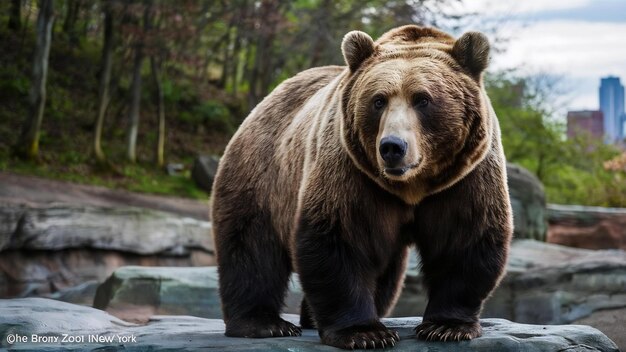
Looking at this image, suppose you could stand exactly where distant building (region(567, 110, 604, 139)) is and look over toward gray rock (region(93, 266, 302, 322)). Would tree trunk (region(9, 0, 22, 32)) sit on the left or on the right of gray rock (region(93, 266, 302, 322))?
right

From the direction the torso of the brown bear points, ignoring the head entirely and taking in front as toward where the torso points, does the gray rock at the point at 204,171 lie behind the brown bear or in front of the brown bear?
behind

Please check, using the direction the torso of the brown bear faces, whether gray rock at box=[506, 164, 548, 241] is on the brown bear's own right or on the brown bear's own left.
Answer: on the brown bear's own left

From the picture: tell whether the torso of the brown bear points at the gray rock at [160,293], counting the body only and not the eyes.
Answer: no

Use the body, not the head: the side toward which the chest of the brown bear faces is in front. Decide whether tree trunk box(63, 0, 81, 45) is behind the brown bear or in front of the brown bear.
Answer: behind

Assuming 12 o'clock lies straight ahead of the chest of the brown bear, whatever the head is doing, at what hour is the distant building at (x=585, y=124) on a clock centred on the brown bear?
The distant building is roughly at 8 o'clock from the brown bear.

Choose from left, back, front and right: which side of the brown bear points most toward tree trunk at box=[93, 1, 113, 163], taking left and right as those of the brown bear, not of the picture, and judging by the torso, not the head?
back

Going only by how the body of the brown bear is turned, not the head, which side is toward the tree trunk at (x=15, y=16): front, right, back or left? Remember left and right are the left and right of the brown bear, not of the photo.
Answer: back

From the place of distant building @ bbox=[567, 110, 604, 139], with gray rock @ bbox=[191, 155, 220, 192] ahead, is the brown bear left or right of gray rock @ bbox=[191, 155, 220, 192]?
left
